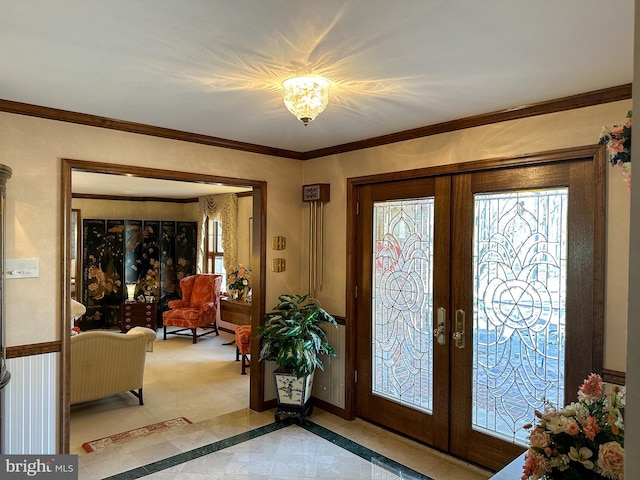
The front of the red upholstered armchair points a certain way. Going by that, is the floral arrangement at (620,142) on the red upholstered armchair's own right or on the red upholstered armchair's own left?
on the red upholstered armchair's own left

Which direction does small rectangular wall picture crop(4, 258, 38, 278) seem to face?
toward the camera

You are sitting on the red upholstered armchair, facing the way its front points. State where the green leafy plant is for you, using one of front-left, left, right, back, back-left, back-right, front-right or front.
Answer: front-left

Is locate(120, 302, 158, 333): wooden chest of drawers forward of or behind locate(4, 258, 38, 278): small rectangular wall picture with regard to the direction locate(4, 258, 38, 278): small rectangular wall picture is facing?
behind

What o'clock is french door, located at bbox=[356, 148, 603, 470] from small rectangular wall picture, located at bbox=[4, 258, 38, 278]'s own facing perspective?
The french door is roughly at 10 o'clock from the small rectangular wall picture.

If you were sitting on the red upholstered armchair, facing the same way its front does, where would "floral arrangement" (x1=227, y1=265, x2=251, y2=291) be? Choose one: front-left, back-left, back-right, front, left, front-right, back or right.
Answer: left

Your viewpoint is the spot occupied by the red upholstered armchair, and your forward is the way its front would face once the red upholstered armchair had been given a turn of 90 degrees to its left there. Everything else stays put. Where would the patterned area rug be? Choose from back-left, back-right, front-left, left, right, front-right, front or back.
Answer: front-right

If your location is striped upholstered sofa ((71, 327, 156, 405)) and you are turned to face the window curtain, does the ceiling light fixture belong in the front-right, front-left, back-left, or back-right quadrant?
back-right

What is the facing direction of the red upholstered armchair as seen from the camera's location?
facing the viewer and to the left of the viewer

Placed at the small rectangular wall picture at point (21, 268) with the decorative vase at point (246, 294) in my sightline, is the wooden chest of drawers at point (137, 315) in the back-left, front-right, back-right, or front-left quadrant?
front-left

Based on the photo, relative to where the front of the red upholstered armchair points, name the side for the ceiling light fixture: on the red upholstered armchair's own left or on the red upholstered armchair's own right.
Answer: on the red upholstered armchair's own left

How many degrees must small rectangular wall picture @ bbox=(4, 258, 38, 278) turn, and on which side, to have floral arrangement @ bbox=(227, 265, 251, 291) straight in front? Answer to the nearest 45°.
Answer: approximately 135° to its left
